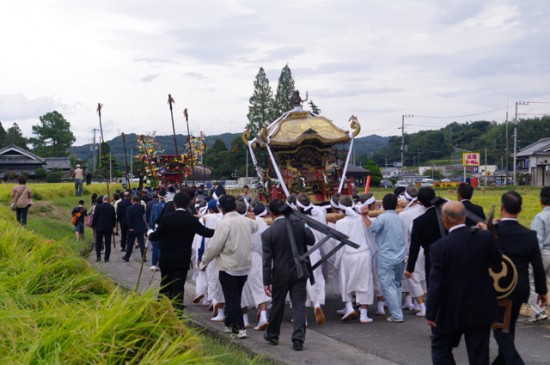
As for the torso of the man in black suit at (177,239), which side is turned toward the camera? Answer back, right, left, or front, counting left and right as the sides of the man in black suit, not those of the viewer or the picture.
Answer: back

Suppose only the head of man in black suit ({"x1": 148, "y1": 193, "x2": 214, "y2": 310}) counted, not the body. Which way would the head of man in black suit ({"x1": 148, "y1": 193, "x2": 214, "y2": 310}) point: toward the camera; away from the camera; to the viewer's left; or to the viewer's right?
away from the camera

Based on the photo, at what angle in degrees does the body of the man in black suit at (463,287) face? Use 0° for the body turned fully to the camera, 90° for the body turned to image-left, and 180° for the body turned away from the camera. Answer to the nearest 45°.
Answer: approximately 180°

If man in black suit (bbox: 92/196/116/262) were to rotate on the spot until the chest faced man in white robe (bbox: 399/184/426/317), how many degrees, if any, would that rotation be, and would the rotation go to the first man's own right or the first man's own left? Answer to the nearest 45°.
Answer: approximately 135° to the first man's own right

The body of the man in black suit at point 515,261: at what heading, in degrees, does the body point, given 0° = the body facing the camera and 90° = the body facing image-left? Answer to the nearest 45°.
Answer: approximately 135°

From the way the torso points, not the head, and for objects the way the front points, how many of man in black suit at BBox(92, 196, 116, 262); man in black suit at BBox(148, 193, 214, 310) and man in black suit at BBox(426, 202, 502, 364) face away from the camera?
3

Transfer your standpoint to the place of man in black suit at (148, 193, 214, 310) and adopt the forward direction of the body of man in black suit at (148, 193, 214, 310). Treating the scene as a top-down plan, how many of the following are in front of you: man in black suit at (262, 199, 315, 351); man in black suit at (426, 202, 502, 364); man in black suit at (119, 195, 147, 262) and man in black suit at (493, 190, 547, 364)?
1
